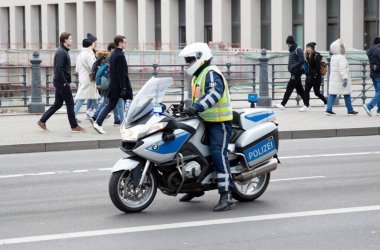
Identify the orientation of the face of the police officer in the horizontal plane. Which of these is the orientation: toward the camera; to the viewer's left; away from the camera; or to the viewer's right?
to the viewer's left

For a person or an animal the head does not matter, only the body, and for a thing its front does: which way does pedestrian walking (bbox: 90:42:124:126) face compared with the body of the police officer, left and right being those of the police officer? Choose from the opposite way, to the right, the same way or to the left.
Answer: the opposite way

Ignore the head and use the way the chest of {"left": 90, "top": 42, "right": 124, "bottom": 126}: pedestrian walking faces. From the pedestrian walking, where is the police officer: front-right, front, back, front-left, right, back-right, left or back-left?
right

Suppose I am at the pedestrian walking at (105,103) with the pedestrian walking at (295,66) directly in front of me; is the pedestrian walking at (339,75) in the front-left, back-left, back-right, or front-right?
front-right

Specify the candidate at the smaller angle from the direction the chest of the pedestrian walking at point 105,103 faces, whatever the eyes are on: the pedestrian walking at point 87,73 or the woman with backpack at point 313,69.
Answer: the woman with backpack

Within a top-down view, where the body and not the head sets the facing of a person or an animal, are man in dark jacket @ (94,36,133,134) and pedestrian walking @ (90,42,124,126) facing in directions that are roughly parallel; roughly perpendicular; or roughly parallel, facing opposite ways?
roughly parallel

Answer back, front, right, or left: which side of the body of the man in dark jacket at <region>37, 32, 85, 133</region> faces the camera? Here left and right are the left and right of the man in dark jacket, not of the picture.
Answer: right

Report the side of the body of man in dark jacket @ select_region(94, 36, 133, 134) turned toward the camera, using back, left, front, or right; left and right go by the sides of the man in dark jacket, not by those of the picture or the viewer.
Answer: right

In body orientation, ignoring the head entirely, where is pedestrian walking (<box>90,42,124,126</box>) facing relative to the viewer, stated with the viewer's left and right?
facing to the right of the viewer
